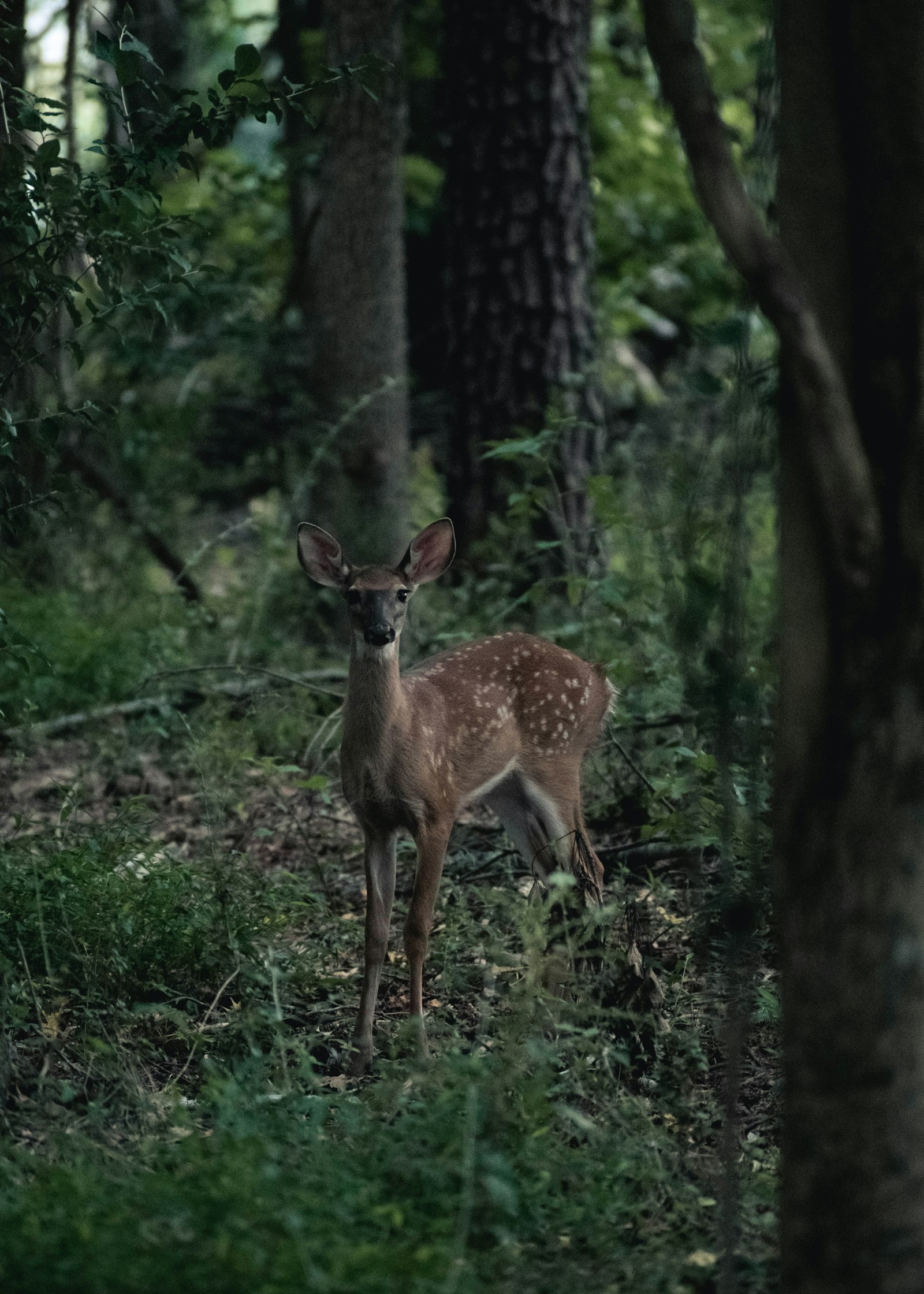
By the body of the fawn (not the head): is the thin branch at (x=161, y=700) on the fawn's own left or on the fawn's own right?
on the fawn's own right

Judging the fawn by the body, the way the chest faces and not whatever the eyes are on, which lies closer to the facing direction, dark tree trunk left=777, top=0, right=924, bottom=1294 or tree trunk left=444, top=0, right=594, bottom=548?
the dark tree trunk

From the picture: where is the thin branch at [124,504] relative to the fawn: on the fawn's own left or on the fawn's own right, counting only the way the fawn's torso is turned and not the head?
on the fawn's own right

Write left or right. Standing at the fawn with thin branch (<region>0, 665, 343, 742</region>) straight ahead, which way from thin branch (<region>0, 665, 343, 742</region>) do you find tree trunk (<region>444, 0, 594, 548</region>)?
right

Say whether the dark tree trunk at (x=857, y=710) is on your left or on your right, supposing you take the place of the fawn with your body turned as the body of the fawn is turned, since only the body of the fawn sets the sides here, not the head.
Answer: on your left

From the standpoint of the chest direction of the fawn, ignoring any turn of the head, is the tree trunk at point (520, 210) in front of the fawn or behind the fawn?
behind

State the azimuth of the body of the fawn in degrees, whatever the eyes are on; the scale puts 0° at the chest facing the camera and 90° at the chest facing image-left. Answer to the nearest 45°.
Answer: approximately 45°

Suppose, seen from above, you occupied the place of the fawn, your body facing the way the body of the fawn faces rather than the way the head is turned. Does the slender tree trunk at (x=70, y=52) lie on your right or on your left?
on your right

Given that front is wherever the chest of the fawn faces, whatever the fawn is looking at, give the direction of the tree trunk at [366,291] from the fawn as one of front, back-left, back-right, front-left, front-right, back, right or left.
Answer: back-right
